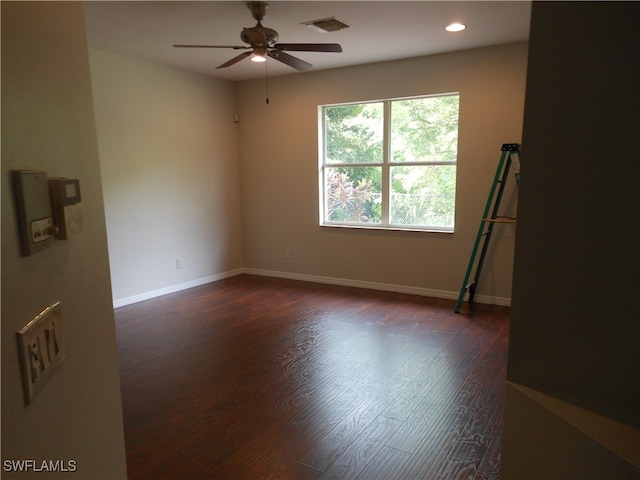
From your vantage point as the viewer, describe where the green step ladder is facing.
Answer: facing to the left of the viewer

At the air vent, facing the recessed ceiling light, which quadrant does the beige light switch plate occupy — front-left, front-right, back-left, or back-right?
back-right

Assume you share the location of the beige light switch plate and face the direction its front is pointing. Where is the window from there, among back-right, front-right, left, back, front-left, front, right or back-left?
left

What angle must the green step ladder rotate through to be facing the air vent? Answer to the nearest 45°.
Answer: approximately 45° to its left

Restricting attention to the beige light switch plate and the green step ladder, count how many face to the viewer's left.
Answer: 1

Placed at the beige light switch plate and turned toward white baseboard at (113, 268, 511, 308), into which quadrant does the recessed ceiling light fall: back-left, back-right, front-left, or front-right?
front-right

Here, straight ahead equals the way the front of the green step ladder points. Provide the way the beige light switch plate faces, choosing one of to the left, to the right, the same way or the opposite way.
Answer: the opposite way

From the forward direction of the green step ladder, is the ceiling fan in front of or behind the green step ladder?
in front

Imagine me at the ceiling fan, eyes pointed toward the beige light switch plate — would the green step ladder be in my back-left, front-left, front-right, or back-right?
back-left

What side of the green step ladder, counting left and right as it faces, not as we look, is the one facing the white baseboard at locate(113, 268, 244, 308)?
front

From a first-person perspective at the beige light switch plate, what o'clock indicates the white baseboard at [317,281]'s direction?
The white baseboard is roughly at 9 o'clock from the beige light switch plate.

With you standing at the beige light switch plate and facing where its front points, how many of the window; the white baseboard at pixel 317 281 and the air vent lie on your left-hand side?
3
